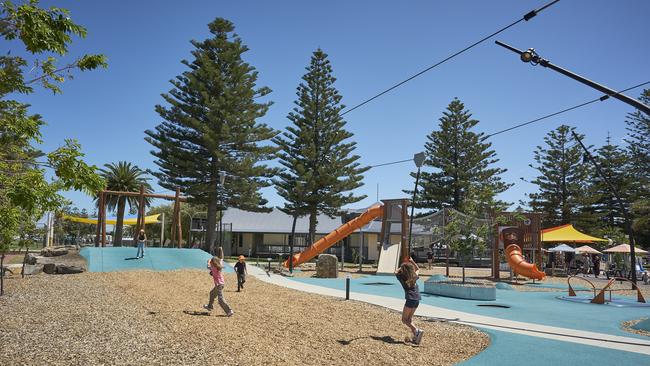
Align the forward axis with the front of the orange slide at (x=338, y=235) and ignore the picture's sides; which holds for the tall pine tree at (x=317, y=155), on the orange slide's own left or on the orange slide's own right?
on the orange slide's own right

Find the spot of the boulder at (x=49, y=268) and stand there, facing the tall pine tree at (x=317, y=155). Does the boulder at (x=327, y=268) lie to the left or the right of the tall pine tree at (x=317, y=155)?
right

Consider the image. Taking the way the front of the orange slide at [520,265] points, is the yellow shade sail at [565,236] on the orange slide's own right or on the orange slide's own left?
on the orange slide's own left

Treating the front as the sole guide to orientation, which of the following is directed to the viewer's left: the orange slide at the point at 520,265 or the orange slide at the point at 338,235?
the orange slide at the point at 338,235

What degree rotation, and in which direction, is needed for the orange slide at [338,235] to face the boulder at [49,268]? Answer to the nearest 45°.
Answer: approximately 45° to its left

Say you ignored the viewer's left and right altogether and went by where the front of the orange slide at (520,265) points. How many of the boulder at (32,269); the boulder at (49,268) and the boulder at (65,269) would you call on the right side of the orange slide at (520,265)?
3

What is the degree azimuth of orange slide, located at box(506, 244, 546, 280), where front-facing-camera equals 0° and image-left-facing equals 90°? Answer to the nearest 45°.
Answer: approximately 315°

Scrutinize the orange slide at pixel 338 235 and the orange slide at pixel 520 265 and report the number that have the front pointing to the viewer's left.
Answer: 1

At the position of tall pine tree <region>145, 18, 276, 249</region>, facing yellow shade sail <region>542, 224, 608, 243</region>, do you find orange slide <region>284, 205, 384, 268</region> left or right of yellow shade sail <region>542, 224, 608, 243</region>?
right

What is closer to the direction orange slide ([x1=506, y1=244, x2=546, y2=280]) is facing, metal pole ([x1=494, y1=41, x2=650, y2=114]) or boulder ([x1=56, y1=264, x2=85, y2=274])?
the metal pole

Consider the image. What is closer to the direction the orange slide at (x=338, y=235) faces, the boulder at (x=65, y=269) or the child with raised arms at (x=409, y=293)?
the boulder

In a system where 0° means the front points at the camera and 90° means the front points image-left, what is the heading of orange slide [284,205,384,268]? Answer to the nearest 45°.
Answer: approximately 90°
